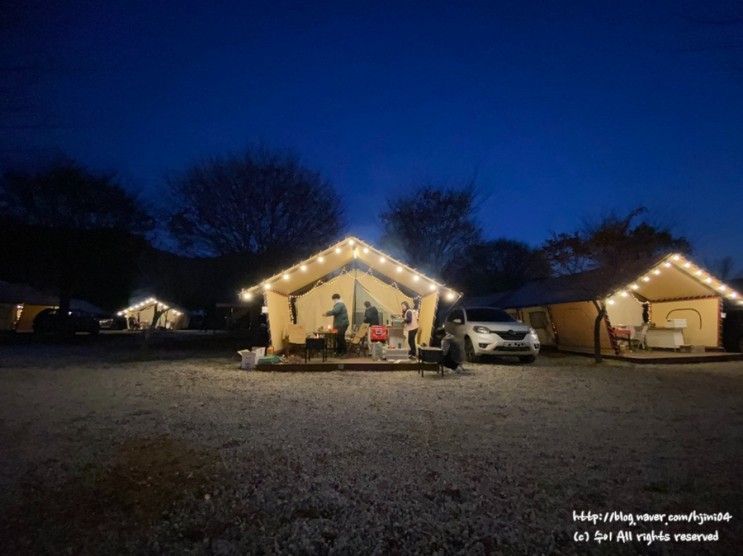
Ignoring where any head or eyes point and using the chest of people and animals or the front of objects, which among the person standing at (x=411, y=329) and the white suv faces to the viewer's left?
the person standing

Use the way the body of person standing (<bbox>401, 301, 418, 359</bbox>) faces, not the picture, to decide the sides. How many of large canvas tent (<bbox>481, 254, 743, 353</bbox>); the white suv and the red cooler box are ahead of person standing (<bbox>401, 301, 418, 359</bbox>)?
1

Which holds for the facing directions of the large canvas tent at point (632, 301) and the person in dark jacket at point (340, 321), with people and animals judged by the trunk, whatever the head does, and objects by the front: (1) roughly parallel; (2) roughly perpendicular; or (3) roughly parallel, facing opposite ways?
roughly perpendicular

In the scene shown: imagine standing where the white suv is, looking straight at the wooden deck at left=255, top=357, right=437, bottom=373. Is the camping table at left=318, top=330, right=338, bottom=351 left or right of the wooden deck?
right

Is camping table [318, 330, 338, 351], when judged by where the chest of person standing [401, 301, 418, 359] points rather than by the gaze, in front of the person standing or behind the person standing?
in front

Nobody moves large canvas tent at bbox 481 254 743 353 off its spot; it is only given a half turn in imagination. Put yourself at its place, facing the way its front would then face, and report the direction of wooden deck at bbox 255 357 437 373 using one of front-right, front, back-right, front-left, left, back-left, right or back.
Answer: left

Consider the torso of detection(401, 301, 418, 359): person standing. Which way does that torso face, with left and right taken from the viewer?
facing to the left of the viewer

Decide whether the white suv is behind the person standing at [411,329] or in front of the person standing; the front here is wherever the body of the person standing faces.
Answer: behind

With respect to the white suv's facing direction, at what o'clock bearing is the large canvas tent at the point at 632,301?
The large canvas tent is roughly at 9 o'clock from the white suv.

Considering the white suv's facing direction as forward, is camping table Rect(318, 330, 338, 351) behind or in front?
behind
